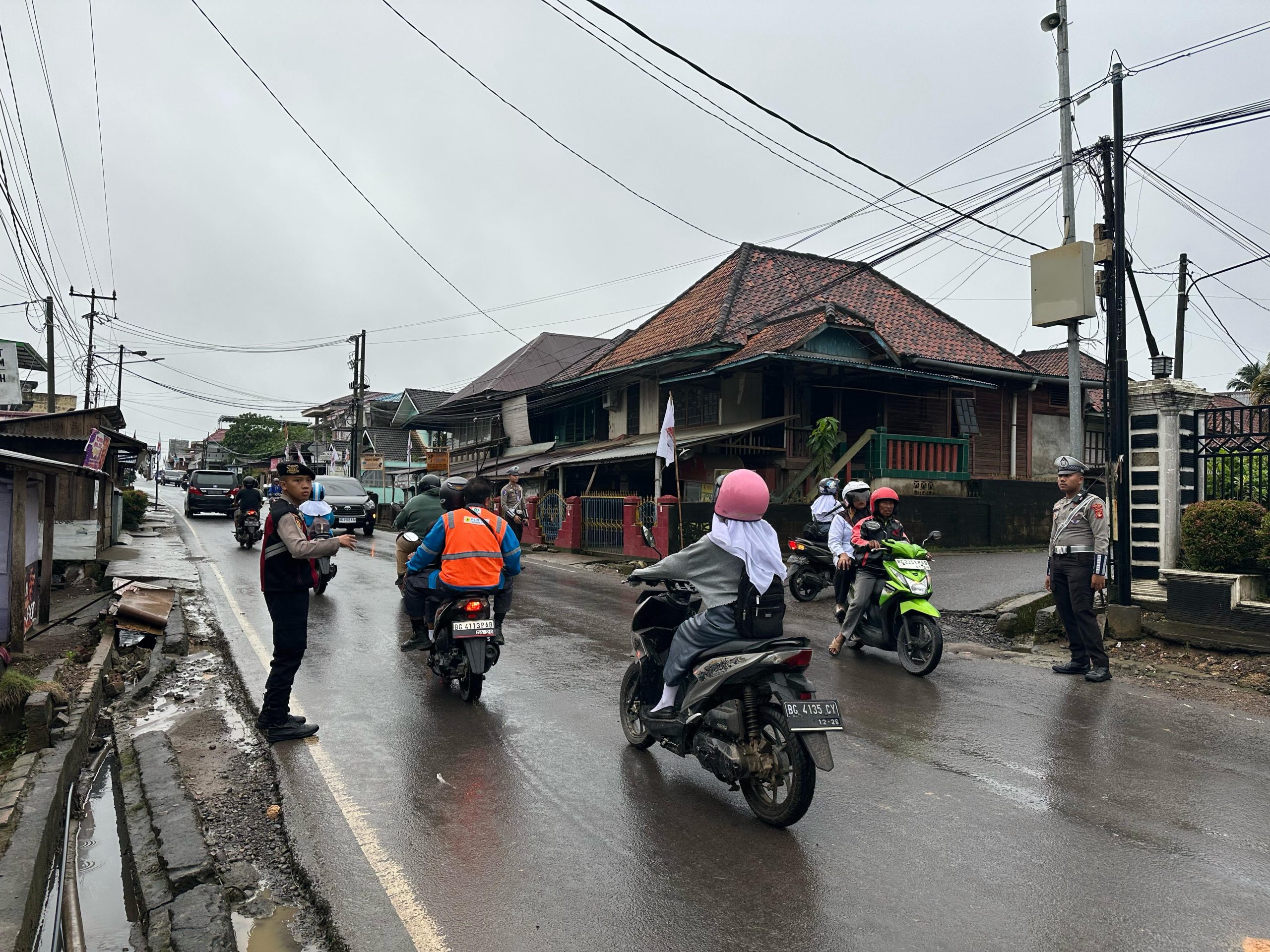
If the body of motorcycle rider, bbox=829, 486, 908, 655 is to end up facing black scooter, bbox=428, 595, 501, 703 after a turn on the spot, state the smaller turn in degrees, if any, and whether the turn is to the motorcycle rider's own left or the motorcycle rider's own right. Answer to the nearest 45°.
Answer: approximately 90° to the motorcycle rider's own right

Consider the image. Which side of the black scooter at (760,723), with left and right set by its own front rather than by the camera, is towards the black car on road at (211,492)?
front

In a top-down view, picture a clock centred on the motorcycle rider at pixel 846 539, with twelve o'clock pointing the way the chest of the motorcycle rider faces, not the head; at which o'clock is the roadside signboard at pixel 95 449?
The roadside signboard is roughly at 5 o'clock from the motorcycle rider.

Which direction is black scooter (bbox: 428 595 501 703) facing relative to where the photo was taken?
away from the camera

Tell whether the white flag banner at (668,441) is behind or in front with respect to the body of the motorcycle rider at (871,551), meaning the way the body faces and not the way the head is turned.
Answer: behind

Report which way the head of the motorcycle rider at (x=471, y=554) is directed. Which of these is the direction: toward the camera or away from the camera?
away from the camera

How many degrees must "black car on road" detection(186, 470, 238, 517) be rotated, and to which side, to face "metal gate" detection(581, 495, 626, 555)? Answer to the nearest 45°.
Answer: approximately 135° to its right

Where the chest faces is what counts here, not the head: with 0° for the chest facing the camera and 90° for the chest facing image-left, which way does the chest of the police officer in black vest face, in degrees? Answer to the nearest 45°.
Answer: approximately 270°

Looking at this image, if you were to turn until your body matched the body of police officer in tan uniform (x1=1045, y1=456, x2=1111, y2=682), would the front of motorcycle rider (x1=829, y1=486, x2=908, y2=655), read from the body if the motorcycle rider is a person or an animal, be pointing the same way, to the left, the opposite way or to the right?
to the left

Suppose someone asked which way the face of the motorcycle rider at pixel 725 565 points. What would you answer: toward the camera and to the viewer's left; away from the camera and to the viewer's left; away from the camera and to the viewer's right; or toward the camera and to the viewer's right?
away from the camera and to the viewer's left

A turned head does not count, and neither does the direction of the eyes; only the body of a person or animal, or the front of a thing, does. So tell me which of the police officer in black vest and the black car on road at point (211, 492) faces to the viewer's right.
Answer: the police officer in black vest

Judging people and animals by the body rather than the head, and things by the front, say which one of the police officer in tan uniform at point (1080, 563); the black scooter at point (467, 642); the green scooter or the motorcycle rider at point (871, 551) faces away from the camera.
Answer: the black scooter

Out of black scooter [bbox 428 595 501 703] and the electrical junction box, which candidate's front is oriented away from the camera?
the black scooter

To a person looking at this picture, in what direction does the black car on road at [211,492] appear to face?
facing away from the viewer
